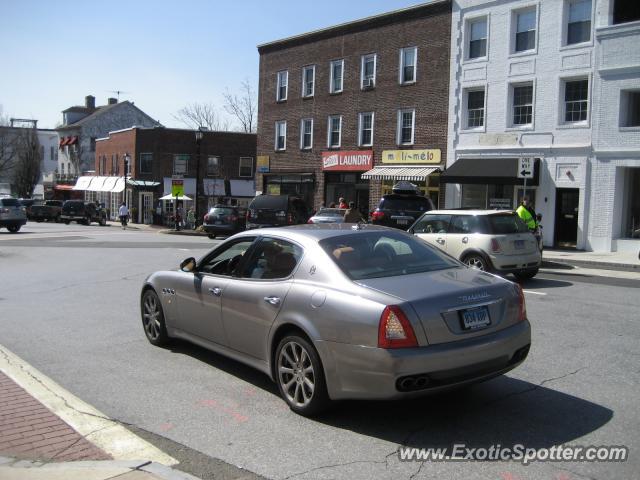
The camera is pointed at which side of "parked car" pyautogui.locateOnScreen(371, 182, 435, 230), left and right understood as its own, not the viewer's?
back

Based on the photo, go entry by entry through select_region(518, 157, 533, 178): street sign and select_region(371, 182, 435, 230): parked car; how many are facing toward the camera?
1

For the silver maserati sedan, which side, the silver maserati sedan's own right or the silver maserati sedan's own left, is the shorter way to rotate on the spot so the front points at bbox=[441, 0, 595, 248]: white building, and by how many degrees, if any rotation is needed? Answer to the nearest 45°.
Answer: approximately 45° to the silver maserati sedan's own right

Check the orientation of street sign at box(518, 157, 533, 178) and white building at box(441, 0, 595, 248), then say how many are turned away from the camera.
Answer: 0

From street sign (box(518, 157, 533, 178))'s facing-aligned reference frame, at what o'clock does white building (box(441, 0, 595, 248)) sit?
The white building is roughly at 6 o'clock from the street sign.

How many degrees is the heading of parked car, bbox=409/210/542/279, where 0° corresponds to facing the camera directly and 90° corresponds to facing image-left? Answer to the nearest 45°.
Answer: approximately 135°

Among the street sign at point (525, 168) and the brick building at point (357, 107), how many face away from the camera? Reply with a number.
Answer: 0

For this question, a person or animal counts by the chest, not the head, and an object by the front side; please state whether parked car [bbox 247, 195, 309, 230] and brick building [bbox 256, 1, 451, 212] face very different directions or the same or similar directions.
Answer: very different directions

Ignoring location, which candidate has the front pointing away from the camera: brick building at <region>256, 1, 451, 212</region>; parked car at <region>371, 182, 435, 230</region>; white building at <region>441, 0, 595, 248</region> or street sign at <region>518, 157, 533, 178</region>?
the parked car

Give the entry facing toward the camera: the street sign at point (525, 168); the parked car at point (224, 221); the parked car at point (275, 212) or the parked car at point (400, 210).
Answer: the street sign

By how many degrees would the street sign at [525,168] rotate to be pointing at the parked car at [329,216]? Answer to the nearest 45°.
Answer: approximately 135° to its right

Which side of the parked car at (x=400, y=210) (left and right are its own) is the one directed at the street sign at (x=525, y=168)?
right

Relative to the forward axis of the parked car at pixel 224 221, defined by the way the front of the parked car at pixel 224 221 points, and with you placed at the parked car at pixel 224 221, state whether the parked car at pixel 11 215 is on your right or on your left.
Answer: on your left

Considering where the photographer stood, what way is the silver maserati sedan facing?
facing away from the viewer and to the left of the viewer

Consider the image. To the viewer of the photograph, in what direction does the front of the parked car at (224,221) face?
facing away from the viewer and to the right of the viewer
